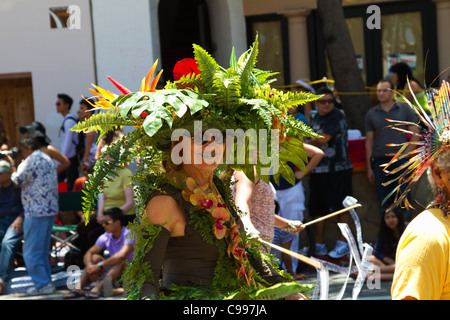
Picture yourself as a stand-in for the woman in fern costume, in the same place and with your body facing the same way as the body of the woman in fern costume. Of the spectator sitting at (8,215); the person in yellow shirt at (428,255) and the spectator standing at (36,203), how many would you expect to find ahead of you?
1

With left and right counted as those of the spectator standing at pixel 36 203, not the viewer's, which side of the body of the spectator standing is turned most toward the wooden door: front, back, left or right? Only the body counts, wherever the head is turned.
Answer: right

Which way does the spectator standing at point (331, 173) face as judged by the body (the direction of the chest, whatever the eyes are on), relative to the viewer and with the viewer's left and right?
facing the viewer and to the left of the viewer

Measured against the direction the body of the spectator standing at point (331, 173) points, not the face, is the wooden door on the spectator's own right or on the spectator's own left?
on the spectator's own right

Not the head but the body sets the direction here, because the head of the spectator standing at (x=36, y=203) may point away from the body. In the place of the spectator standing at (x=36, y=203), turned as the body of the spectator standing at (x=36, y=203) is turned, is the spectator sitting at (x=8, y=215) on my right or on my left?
on my right

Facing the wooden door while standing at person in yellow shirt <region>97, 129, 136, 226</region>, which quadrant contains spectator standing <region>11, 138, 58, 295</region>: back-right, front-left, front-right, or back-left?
front-left

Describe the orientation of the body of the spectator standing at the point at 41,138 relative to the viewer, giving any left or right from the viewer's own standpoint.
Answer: facing to the left of the viewer

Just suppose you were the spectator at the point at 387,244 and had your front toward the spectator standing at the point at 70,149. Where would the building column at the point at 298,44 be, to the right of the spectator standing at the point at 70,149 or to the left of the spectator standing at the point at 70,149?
right

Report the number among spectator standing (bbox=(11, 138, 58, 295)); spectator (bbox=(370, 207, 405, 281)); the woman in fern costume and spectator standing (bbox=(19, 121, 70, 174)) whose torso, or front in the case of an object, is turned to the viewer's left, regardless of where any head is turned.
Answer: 2

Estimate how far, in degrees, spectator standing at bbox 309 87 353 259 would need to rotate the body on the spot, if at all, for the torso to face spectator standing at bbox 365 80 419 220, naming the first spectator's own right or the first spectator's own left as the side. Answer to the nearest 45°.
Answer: approximately 135° to the first spectator's own left

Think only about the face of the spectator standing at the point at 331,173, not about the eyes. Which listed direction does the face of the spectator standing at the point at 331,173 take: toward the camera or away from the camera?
toward the camera

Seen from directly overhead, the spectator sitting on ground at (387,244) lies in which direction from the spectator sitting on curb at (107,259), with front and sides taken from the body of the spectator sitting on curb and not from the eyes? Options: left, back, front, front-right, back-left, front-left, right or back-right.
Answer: back-left

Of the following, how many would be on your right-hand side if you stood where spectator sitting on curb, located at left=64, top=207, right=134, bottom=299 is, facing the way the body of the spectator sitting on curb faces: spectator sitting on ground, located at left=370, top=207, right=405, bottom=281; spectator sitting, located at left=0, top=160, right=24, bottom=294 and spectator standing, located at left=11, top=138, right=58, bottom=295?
2

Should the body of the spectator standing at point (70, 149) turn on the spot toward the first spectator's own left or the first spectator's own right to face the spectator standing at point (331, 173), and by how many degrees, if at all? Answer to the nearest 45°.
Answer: approximately 135° to the first spectator's own left

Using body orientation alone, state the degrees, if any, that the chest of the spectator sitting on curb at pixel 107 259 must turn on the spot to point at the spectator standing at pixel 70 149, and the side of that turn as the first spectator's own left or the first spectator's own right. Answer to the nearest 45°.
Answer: approximately 135° to the first spectator's own right
